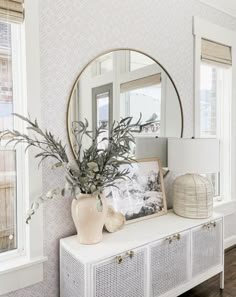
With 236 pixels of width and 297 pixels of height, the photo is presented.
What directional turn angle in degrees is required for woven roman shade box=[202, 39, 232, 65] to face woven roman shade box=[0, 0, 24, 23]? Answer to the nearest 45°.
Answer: approximately 90° to its right

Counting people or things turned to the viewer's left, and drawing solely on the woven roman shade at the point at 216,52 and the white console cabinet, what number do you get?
0

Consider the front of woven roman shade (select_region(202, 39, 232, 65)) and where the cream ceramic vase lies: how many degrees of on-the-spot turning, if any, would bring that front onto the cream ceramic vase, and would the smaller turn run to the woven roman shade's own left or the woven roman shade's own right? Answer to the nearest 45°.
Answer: approximately 90° to the woven roman shade's own right

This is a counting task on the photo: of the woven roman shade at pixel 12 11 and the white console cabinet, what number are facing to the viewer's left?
0

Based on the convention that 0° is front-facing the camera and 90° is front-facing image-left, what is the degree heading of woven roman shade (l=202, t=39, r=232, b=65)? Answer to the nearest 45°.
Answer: approximately 315°

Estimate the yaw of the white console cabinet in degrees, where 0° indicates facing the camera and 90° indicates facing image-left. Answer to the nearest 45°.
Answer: approximately 315°
